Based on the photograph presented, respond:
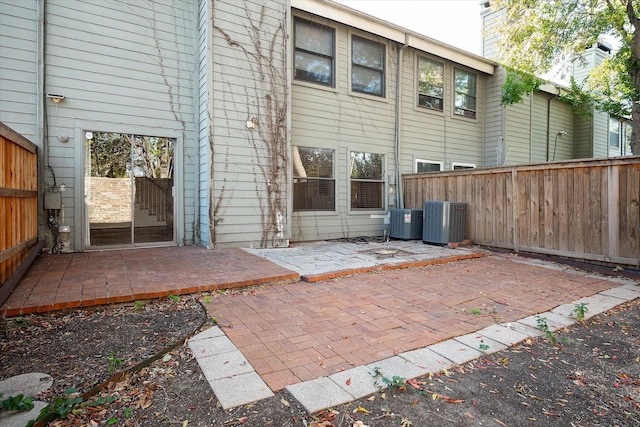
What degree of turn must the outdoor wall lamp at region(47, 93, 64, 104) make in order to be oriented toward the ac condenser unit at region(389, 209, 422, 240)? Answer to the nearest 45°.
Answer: approximately 90° to its left

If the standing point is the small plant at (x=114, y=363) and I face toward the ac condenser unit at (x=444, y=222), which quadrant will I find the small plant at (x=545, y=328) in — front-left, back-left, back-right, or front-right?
front-right

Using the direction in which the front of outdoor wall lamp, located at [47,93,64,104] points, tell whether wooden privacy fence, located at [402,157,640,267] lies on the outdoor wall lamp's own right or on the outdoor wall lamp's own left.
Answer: on the outdoor wall lamp's own left

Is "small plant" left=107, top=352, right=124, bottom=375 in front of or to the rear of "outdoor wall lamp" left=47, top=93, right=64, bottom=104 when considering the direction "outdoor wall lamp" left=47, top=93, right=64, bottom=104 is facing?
in front

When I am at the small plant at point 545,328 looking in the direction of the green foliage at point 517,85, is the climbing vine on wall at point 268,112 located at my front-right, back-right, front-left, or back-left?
front-left

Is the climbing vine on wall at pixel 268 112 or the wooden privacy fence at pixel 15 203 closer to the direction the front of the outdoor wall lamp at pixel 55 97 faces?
the wooden privacy fence

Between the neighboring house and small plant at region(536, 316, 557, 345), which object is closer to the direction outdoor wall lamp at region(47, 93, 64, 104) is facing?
the small plant

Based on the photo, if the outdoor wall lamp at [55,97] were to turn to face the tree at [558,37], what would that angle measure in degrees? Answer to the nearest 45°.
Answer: approximately 90° to its left

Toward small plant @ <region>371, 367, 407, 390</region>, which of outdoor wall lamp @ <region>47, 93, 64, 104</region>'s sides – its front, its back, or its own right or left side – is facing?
front

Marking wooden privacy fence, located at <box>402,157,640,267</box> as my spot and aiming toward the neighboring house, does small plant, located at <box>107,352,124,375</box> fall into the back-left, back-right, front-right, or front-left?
back-left

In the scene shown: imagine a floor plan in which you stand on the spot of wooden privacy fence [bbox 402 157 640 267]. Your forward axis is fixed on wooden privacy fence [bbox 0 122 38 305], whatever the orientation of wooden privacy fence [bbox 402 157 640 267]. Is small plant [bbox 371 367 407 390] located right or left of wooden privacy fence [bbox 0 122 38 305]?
left

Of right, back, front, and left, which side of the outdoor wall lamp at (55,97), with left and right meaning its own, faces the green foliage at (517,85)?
left

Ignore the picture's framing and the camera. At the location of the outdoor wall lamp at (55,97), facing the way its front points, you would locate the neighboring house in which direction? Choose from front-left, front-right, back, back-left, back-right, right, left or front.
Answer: left

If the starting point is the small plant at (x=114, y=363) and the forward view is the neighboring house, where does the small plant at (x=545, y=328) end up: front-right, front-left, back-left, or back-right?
front-right

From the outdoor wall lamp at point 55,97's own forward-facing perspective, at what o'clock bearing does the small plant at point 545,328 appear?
The small plant is roughly at 11 o'clock from the outdoor wall lamp.

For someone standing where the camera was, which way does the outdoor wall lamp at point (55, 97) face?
facing the viewer
